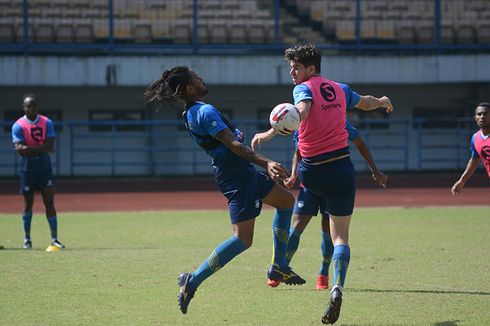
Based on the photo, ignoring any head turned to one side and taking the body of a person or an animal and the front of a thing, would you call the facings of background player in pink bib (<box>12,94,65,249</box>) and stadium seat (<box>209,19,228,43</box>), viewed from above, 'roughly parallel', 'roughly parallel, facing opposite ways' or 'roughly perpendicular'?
roughly parallel

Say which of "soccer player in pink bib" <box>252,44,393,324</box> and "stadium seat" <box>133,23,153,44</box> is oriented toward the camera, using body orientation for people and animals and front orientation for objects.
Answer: the stadium seat

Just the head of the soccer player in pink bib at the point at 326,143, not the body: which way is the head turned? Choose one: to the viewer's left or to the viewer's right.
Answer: to the viewer's left

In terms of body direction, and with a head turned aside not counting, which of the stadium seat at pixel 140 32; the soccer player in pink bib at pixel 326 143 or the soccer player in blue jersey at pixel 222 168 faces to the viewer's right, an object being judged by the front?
the soccer player in blue jersey

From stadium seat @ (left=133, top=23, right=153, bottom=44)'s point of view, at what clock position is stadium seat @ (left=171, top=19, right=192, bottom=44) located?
stadium seat @ (left=171, top=19, right=192, bottom=44) is roughly at 9 o'clock from stadium seat @ (left=133, top=23, right=153, bottom=44).

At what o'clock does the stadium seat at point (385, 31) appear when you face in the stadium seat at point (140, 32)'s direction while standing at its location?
the stadium seat at point (385, 31) is roughly at 9 o'clock from the stadium seat at point (140, 32).

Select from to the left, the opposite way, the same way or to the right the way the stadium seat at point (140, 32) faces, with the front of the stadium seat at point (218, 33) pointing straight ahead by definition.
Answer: the same way

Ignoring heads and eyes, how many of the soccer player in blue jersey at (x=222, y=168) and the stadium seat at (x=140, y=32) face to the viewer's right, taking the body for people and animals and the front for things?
1

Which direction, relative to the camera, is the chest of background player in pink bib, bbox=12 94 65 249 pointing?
toward the camera

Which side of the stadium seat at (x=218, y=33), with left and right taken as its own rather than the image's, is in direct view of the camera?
front

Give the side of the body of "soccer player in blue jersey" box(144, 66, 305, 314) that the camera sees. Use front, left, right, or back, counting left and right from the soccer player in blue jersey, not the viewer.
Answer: right

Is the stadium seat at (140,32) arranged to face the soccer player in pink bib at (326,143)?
yes

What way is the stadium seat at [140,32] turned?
toward the camera

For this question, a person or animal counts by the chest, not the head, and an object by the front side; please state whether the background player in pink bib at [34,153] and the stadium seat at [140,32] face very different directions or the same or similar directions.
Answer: same or similar directions

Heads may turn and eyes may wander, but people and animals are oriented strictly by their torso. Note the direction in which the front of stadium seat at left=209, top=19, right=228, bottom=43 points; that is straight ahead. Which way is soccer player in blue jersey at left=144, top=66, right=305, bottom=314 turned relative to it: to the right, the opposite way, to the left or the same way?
to the left

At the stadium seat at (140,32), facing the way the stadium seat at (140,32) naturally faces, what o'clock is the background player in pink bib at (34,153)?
The background player in pink bib is roughly at 12 o'clock from the stadium seat.

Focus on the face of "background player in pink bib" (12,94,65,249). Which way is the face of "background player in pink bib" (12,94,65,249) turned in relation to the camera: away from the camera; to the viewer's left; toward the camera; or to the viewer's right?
toward the camera

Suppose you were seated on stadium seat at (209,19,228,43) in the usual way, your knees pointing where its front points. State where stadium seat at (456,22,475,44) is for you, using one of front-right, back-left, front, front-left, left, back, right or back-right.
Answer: left
